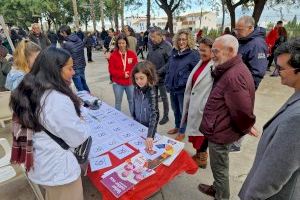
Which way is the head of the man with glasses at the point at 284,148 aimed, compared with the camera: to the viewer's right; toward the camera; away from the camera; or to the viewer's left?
to the viewer's left

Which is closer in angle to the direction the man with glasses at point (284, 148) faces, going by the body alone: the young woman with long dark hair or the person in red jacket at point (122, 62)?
the young woman with long dark hair

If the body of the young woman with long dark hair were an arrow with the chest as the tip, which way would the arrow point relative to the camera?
to the viewer's right

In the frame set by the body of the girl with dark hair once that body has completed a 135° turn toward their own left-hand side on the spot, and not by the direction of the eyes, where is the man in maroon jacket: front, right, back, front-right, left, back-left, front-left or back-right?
front-right

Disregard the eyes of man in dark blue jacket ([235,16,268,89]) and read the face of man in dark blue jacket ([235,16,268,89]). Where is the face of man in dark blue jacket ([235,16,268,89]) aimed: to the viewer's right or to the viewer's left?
to the viewer's left

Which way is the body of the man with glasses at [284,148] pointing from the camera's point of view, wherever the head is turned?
to the viewer's left

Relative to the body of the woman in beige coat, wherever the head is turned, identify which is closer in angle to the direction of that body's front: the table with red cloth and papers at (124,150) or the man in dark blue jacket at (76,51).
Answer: the table with red cloth and papers

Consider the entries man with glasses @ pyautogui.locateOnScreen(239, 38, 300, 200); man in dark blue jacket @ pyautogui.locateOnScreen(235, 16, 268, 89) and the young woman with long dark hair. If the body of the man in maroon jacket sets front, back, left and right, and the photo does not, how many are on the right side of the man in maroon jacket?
1

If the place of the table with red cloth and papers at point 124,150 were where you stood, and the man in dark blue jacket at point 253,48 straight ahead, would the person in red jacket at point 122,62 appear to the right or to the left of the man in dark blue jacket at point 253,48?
left

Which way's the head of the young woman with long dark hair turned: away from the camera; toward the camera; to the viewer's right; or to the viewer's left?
to the viewer's right

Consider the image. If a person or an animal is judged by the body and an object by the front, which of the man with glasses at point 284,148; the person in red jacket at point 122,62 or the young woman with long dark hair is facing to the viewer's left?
the man with glasses

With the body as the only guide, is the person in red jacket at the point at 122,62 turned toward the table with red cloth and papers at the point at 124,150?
yes
